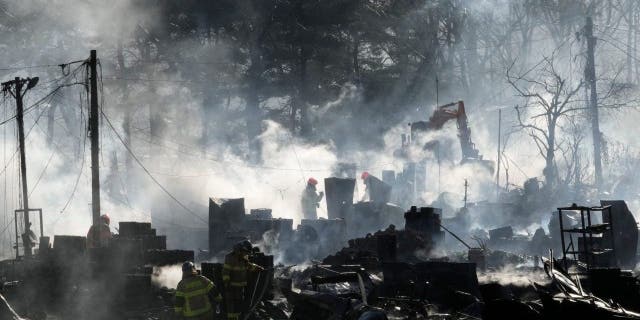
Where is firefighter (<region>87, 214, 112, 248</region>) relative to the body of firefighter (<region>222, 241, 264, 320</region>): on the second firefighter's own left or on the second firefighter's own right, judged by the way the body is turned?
on the second firefighter's own left
